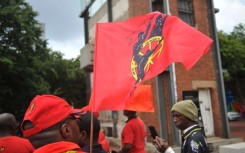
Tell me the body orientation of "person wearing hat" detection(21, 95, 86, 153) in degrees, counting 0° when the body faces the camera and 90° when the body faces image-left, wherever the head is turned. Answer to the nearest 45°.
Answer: approximately 225°

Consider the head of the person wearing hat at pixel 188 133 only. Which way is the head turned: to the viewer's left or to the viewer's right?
to the viewer's left

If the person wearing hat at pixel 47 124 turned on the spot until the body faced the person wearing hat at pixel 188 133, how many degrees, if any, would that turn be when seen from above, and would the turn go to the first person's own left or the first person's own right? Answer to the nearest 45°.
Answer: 0° — they already face them

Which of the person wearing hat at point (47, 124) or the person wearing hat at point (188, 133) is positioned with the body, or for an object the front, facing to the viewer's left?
the person wearing hat at point (188, 133)

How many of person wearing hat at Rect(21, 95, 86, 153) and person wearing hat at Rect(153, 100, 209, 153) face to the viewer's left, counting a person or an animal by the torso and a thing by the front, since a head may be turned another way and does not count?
1

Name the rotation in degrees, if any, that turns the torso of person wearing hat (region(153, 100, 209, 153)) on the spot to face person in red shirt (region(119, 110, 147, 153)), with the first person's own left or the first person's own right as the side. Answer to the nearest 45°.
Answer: approximately 45° to the first person's own right

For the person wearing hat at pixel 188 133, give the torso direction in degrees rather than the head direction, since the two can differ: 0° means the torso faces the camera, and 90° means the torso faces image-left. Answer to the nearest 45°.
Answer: approximately 90°

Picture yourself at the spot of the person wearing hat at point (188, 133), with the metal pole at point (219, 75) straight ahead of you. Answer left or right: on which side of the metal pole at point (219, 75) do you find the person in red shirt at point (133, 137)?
left

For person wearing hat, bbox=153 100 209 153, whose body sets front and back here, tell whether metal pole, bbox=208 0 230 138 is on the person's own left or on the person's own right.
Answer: on the person's own right

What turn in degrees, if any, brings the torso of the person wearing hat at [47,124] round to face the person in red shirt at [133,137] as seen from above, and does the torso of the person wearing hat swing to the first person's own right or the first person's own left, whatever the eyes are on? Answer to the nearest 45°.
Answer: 0° — they already face them
